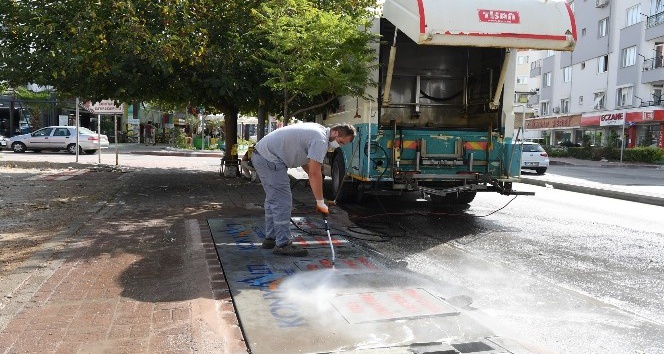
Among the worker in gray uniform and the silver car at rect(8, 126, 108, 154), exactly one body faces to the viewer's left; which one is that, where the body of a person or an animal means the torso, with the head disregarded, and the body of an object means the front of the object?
the silver car

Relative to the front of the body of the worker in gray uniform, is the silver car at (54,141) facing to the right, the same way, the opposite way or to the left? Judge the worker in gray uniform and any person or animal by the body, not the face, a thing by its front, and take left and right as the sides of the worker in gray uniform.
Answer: the opposite way

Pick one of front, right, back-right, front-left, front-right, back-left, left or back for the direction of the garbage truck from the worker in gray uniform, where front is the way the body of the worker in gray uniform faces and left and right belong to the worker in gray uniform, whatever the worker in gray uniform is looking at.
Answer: front-left

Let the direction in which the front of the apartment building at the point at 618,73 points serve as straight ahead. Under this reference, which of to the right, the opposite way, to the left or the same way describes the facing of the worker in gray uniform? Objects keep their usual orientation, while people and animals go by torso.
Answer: the opposite way

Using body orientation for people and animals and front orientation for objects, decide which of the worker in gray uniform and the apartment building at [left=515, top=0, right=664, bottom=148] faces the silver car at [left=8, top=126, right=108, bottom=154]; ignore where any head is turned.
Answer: the apartment building

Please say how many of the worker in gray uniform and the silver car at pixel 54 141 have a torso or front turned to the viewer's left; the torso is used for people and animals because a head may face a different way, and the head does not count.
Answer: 1

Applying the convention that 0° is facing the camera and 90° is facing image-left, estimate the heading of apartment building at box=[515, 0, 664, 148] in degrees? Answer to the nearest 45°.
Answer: approximately 45°

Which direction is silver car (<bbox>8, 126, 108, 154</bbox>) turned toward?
to the viewer's left

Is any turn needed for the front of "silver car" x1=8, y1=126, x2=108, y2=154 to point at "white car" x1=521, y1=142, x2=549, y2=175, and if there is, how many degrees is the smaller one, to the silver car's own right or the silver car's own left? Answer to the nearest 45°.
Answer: approximately 135° to the silver car's own left

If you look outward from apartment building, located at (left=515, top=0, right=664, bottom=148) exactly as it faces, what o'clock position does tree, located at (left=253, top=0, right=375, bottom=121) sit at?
The tree is roughly at 11 o'clock from the apartment building.

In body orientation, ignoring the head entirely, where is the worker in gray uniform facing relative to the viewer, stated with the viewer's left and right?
facing to the right of the viewer

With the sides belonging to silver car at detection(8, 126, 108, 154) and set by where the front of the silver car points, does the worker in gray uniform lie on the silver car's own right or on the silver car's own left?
on the silver car's own left

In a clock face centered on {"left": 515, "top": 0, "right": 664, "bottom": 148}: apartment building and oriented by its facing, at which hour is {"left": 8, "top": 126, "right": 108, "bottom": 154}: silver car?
The silver car is roughly at 12 o'clock from the apartment building.

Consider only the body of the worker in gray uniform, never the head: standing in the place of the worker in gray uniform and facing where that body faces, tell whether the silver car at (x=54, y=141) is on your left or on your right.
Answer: on your left
